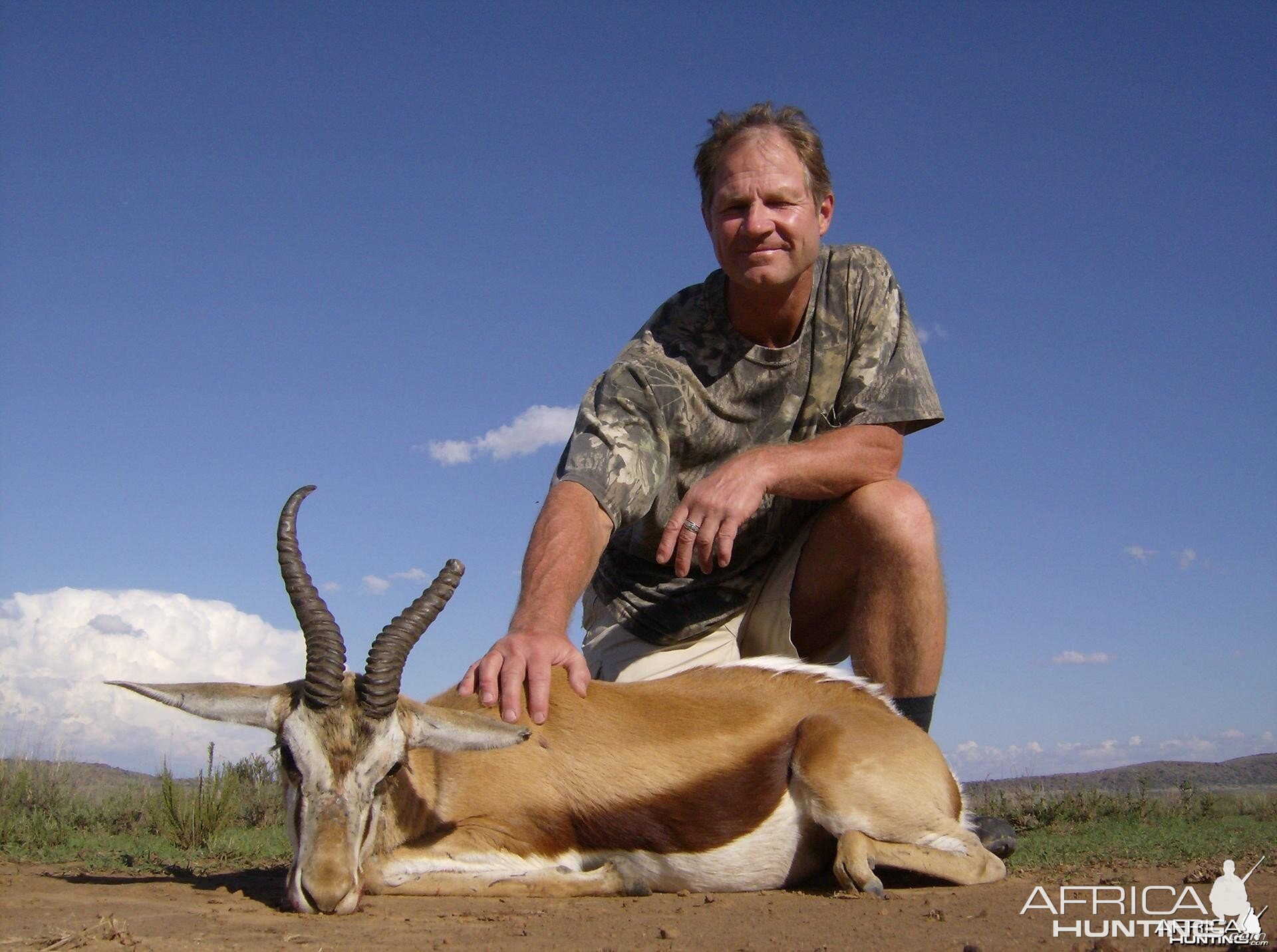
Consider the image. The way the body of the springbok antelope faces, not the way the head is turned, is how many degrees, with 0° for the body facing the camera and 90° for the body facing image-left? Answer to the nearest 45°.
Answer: approximately 90°

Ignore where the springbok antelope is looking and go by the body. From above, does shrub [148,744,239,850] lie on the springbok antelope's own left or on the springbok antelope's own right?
on the springbok antelope's own right
